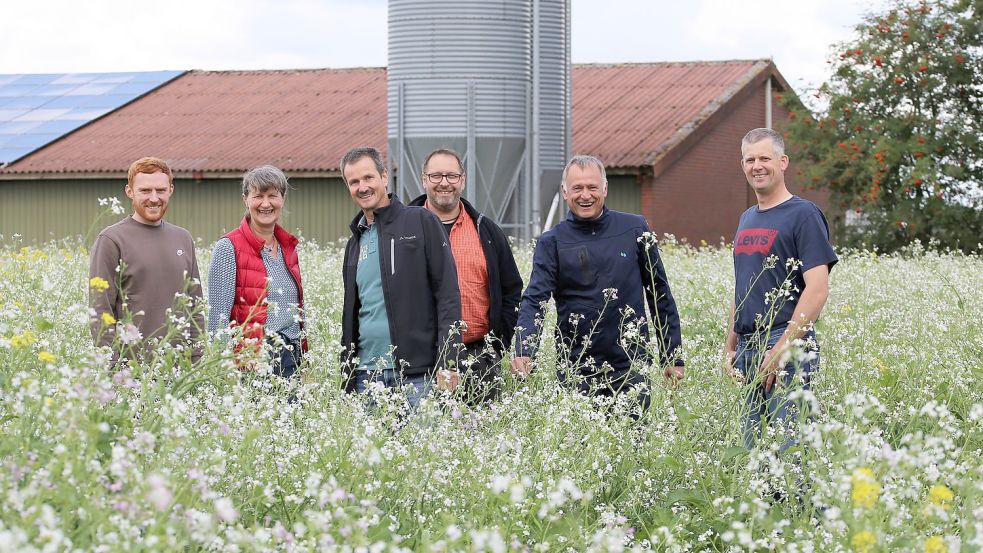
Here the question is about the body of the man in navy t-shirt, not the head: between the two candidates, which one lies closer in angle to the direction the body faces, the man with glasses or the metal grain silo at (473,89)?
the man with glasses

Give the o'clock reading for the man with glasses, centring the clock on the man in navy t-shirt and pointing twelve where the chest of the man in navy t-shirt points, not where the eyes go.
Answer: The man with glasses is roughly at 2 o'clock from the man in navy t-shirt.

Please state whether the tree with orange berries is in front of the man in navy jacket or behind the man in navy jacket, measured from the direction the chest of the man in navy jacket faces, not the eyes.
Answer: behind

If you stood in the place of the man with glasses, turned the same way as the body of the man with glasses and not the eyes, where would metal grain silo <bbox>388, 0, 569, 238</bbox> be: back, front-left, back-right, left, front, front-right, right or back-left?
back

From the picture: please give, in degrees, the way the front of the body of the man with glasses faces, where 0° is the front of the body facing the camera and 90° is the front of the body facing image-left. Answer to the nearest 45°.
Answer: approximately 0°

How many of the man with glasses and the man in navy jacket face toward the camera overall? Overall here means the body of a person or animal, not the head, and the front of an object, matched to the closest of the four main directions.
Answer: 2

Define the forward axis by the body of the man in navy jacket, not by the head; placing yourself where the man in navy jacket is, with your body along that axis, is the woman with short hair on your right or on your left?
on your right

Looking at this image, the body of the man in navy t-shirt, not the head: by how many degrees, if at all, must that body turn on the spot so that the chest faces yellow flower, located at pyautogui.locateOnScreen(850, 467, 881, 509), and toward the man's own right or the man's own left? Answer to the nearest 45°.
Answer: approximately 45° to the man's own left

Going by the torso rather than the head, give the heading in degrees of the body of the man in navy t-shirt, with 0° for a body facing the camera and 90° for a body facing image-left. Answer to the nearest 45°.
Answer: approximately 45°
